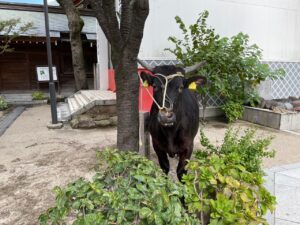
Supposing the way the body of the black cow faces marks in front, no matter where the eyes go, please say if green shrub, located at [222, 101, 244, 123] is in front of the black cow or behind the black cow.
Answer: behind

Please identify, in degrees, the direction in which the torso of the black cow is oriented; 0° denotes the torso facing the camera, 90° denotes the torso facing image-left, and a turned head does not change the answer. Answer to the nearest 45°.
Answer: approximately 0°

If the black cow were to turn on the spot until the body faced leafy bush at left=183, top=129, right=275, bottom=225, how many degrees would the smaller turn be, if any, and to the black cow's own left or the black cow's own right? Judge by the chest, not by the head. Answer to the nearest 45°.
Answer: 0° — it already faces it

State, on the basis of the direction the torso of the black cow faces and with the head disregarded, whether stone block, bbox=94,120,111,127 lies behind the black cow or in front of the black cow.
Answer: behind

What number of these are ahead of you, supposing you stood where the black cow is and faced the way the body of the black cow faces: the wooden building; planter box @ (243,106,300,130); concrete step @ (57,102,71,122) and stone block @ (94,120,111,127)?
0

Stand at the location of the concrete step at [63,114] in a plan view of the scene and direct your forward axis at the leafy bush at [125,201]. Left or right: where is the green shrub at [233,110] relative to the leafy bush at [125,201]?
left

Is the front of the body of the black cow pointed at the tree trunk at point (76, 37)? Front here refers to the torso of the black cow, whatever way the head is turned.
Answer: no

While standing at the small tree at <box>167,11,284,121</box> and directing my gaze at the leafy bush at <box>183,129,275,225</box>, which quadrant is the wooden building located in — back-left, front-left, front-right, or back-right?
back-right

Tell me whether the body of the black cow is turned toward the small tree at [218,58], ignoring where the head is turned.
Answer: no

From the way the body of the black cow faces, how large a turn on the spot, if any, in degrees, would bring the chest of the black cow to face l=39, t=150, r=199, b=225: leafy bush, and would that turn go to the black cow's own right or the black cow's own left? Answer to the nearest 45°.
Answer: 0° — it already faces it

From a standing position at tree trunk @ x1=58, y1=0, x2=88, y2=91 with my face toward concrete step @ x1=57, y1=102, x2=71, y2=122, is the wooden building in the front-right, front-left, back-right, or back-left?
back-right

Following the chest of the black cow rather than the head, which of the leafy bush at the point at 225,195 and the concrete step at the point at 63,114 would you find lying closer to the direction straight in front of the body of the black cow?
the leafy bush

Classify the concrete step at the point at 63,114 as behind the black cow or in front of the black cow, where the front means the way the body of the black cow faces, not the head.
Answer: behind

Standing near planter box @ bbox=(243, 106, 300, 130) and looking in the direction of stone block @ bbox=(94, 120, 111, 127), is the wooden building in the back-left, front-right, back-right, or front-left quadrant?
front-right

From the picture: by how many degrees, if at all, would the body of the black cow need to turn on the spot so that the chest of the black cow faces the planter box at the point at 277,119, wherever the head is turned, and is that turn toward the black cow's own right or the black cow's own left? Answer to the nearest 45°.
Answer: approximately 135° to the black cow's own left

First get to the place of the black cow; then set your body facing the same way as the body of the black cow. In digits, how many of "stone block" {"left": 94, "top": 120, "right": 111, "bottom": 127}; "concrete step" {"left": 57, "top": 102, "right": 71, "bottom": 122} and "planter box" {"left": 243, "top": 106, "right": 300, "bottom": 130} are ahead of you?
0
